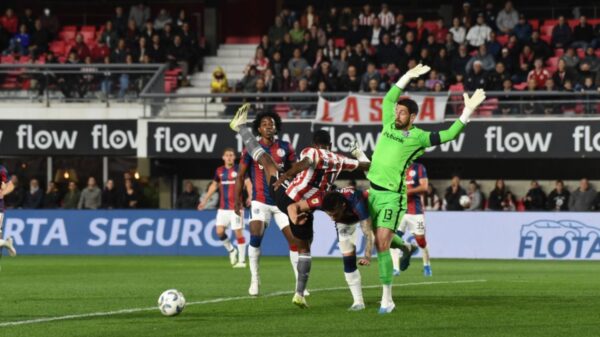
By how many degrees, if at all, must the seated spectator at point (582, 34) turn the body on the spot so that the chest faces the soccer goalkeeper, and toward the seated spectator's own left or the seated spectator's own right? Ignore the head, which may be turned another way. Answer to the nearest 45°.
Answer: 0° — they already face them

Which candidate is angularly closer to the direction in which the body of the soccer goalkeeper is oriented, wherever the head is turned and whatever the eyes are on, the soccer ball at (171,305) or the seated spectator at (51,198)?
the soccer ball

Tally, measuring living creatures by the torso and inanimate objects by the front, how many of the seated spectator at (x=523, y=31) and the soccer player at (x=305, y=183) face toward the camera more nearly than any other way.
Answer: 1

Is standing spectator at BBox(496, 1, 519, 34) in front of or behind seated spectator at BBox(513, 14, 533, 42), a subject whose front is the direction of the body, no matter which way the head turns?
behind

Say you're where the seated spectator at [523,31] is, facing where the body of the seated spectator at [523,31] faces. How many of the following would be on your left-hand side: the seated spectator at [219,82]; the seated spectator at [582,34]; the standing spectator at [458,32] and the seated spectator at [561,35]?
2

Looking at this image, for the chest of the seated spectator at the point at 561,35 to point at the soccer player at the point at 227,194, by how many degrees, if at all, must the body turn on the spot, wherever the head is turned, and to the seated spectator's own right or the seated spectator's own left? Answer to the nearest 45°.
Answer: approximately 45° to the seated spectator's own right

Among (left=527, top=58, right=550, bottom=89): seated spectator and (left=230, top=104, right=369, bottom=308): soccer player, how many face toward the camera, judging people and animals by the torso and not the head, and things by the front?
1

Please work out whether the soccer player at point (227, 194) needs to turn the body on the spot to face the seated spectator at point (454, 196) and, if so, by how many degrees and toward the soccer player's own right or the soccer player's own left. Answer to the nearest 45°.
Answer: approximately 135° to the soccer player's own left
